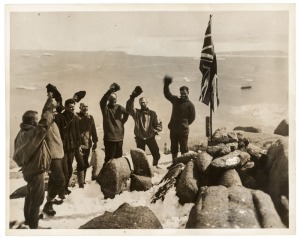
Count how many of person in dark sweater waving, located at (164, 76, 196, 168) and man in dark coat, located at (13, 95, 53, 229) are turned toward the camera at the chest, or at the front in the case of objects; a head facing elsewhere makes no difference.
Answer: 1

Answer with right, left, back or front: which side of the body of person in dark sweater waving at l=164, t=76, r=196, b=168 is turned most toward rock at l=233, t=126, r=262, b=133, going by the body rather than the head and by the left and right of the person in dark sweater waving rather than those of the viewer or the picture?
left

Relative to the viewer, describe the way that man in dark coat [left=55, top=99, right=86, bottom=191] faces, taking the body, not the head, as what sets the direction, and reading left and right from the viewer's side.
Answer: facing the viewer and to the right of the viewer

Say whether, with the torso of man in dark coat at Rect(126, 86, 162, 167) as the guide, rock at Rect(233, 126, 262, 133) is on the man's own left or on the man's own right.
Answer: on the man's own left

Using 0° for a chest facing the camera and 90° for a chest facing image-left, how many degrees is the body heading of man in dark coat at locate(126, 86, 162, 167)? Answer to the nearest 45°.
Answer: approximately 0°

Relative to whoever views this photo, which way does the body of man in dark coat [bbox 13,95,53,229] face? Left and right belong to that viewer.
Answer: facing away from the viewer and to the right of the viewer
